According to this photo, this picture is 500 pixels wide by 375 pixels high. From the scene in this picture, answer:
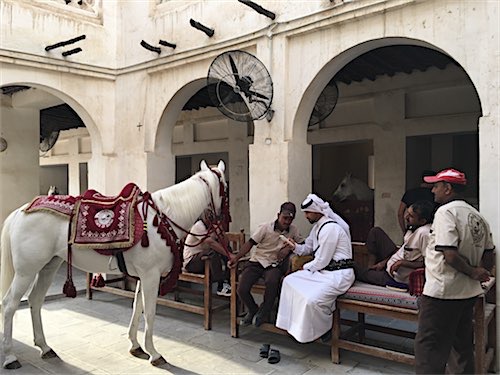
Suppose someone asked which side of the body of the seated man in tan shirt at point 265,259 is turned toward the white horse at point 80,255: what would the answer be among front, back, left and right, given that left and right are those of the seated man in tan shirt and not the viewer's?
right

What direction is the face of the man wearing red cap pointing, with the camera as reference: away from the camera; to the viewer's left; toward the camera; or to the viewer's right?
to the viewer's left

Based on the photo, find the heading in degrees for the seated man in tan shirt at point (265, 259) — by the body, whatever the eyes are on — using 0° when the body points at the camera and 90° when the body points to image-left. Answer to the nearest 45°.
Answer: approximately 0°

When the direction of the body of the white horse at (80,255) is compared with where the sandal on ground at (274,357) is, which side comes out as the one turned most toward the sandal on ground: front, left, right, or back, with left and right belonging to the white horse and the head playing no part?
front

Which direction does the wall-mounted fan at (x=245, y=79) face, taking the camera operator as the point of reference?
facing the viewer and to the left of the viewer

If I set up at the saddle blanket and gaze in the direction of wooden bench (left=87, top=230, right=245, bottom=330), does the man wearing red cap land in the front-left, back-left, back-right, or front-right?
front-right

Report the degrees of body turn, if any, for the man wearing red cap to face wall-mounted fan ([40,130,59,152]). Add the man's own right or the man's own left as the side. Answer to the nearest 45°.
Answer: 0° — they already face it

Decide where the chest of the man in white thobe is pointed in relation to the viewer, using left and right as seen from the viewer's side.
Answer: facing to the left of the viewer

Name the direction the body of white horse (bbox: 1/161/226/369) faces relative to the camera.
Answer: to the viewer's right

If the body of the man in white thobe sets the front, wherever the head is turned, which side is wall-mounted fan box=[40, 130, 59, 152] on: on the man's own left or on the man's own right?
on the man's own right

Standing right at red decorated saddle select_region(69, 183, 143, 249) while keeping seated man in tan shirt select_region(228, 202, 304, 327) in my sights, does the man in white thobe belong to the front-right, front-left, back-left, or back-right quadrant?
front-right

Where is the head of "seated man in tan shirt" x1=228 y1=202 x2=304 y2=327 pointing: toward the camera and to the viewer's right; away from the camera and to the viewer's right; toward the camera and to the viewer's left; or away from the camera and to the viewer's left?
toward the camera and to the viewer's right
